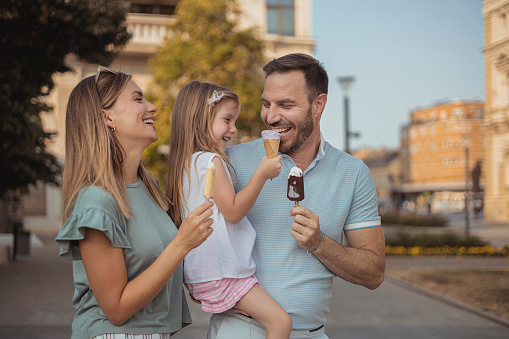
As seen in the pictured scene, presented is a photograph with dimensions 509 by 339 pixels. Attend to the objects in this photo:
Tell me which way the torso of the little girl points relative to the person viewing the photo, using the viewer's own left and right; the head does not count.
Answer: facing to the right of the viewer

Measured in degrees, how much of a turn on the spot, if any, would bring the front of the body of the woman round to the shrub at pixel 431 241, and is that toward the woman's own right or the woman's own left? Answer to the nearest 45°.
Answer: approximately 90° to the woman's own left

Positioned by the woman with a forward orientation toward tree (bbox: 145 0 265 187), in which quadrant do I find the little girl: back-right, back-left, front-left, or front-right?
front-right

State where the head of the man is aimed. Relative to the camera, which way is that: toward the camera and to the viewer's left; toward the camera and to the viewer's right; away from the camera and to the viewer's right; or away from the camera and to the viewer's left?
toward the camera and to the viewer's left

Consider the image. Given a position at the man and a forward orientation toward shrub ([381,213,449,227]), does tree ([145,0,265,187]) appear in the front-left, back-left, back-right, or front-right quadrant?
front-left

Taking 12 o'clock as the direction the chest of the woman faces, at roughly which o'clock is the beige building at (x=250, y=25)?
The beige building is roughly at 8 o'clock from the woman.

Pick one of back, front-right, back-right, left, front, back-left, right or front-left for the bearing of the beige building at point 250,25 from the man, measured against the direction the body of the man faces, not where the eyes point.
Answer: back-right

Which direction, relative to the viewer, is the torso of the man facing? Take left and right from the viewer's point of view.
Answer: facing the viewer and to the left of the viewer

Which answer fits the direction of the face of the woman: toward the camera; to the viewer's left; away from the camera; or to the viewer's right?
to the viewer's right

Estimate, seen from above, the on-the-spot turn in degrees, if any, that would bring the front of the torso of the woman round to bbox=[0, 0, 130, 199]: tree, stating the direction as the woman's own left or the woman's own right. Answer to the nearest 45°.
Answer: approximately 135° to the woman's own left

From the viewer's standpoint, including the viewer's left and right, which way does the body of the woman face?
facing the viewer and to the right of the viewer
